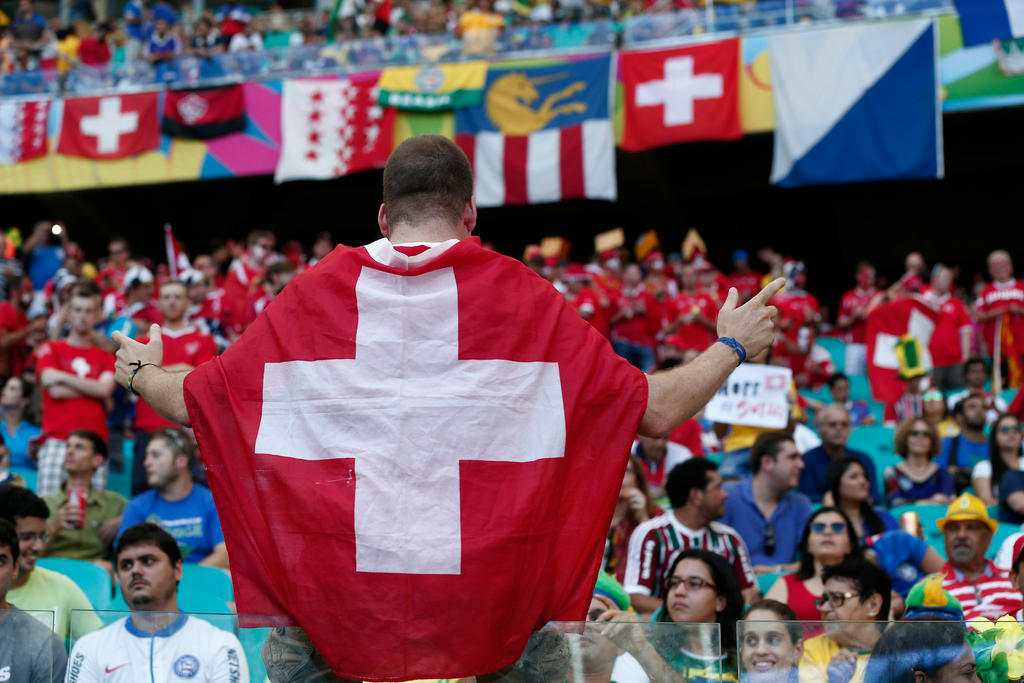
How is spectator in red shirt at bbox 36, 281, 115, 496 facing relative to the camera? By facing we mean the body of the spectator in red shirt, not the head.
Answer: toward the camera

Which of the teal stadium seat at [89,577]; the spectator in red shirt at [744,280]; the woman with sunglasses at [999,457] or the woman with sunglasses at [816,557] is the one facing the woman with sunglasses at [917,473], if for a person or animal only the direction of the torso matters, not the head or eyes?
the spectator in red shirt

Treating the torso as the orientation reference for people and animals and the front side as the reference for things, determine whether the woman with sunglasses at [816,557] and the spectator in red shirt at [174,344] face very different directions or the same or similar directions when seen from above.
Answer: same or similar directions

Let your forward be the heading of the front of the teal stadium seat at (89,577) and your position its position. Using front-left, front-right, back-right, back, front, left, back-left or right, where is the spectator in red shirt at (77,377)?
back

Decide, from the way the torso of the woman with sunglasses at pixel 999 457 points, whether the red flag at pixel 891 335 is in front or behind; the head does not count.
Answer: behind

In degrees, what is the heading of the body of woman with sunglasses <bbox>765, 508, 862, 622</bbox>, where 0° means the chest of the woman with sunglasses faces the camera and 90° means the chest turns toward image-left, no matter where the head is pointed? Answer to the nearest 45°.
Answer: approximately 0°

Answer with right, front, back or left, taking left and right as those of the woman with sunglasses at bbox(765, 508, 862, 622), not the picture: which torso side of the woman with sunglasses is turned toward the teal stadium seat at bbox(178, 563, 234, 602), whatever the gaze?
right

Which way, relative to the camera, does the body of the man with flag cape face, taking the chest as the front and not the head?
away from the camera

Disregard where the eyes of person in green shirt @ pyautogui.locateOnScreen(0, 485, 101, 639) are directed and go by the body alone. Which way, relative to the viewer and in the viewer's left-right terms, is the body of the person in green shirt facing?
facing the viewer and to the right of the viewer

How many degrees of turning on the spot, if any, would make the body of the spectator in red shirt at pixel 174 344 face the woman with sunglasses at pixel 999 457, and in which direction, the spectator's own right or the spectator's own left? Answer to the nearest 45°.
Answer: approximately 45° to the spectator's own left

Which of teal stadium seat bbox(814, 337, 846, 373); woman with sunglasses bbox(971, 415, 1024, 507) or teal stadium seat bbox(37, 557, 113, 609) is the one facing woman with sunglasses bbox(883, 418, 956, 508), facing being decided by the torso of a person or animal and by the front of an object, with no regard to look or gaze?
teal stadium seat bbox(814, 337, 846, 373)

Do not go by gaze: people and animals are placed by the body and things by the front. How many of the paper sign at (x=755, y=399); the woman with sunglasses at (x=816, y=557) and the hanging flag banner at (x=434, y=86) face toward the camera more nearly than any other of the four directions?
3

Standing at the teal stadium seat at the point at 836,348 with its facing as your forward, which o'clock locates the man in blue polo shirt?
The man in blue polo shirt is roughly at 12 o'clock from the teal stadium seat.

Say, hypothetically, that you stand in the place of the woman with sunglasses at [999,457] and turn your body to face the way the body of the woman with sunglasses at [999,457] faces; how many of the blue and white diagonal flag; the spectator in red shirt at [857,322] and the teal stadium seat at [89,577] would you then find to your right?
1

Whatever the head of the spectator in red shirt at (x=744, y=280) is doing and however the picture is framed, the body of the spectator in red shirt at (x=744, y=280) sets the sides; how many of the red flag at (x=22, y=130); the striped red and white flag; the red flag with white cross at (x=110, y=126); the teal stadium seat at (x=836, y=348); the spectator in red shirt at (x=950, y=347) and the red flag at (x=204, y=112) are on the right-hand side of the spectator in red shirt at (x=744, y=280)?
4

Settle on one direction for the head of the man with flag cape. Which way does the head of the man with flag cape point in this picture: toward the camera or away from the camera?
away from the camera

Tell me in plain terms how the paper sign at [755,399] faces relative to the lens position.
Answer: facing the viewer

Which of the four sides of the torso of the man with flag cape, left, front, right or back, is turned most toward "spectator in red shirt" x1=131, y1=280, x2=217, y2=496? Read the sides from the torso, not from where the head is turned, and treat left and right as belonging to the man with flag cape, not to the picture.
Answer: front
